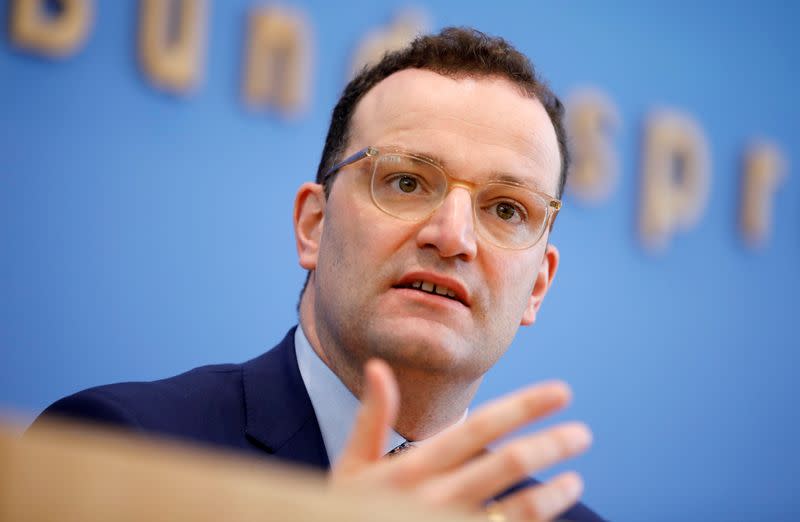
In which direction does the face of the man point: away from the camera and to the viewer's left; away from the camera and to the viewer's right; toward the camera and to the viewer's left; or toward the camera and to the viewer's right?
toward the camera and to the viewer's right

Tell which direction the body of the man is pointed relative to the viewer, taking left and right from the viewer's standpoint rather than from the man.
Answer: facing the viewer and to the right of the viewer
